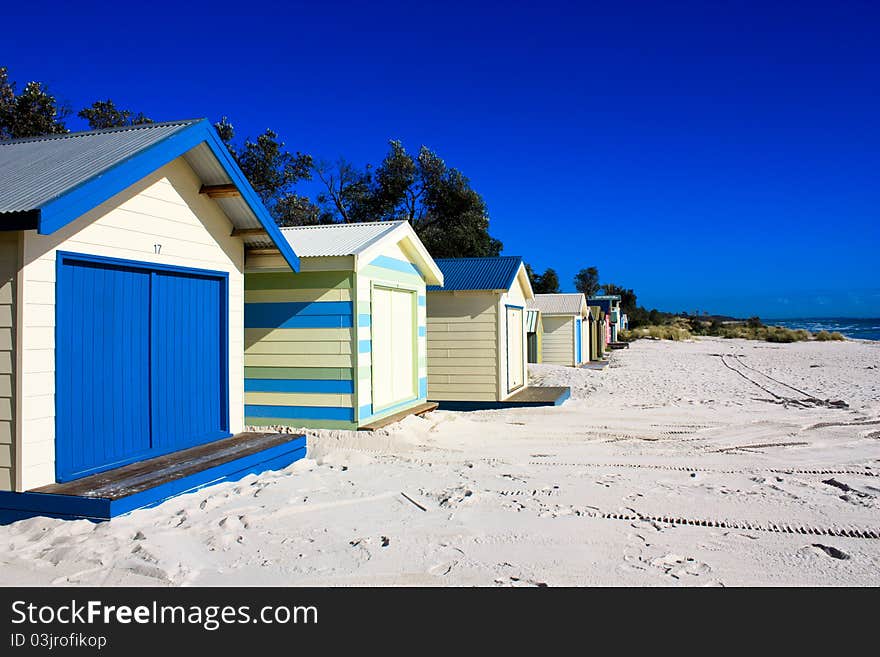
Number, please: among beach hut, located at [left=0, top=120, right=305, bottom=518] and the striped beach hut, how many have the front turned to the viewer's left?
0

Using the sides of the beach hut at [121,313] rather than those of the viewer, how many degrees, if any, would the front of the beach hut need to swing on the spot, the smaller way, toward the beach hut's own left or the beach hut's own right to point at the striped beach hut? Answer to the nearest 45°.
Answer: approximately 90° to the beach hut's own left

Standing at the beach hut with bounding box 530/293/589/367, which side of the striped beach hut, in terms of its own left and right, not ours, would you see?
left

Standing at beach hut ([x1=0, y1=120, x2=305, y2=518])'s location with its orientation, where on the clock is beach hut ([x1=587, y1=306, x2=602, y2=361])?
beach hut ([x1=587, y1=306, x2=602, y2=361]) is roughly at 9 o'clock from beach hut ([x1=0, y1=120, x2=305, y2=518]).

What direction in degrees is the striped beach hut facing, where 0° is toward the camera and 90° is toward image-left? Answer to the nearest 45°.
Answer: approximately 315°

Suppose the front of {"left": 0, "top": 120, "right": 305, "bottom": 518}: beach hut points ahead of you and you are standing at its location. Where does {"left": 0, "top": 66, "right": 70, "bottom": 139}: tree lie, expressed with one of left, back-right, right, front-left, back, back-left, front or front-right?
back-left

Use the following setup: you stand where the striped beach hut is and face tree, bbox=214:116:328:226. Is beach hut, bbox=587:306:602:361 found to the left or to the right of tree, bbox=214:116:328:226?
right

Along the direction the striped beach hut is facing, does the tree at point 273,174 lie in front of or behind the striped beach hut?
behind

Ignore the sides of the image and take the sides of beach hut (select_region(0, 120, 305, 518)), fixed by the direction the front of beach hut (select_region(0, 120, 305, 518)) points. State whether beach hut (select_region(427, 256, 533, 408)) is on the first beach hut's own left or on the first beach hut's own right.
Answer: on the first beach hut's own left

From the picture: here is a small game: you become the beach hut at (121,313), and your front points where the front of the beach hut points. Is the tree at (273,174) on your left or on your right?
on your left

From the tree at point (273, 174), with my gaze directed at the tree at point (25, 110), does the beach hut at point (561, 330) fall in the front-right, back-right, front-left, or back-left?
back-left
